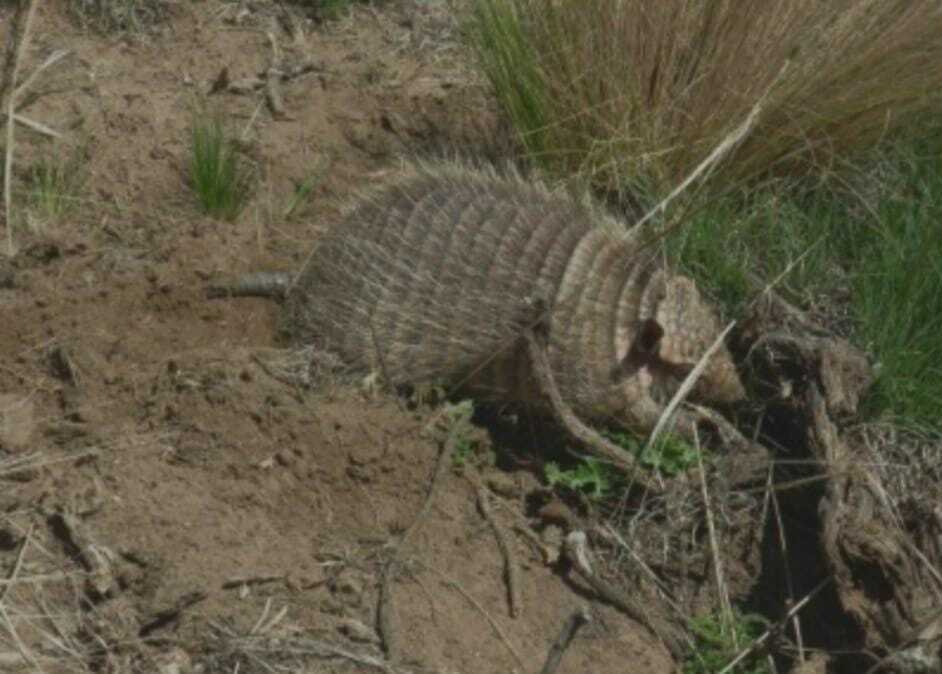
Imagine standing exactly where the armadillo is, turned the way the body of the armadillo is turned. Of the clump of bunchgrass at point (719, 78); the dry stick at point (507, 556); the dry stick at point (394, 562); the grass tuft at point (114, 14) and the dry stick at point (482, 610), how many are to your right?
3

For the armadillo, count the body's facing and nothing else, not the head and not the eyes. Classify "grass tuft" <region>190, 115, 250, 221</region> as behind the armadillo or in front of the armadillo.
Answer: behind

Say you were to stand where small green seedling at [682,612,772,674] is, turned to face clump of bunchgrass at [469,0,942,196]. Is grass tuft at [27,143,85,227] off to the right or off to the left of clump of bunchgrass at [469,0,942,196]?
left

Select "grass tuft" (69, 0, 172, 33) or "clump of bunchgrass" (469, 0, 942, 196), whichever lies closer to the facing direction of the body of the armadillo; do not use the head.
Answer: the clump of bunchgrass

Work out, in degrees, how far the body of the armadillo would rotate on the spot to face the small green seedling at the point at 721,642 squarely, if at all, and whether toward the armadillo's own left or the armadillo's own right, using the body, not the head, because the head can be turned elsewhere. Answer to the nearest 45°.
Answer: approximately 45° to the armadillo's own right

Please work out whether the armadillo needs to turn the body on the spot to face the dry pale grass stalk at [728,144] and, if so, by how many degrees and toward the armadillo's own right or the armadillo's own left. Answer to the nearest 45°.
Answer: approximately 45° to the armadillo's own left

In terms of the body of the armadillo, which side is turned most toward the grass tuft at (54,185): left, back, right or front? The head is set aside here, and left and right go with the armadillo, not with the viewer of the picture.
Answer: back

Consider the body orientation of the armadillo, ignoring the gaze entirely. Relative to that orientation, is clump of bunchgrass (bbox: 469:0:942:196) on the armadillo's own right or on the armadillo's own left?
on the armadillo's own left

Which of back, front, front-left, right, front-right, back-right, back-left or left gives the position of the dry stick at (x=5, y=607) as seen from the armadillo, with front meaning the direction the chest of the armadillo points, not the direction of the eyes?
back-right

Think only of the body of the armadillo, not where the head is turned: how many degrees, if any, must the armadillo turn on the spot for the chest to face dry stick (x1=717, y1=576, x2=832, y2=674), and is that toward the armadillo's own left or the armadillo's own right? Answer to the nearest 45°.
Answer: approximately 45° to the armadillo's own right

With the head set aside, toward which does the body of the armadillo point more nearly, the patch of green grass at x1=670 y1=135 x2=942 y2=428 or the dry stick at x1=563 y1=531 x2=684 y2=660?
the patch of green grass

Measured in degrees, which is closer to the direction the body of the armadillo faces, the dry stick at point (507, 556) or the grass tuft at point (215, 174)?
the dry stick

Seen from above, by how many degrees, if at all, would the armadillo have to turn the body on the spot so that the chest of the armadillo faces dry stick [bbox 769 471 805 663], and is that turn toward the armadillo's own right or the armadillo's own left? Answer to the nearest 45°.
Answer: approximately 45° to the armadillo's own right

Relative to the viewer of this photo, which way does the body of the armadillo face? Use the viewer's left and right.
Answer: facing to the right of the viewer

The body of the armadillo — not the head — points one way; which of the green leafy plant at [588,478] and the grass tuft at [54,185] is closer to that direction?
the green leafy plant

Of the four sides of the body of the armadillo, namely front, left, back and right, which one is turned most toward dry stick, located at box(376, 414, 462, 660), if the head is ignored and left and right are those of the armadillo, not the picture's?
right
